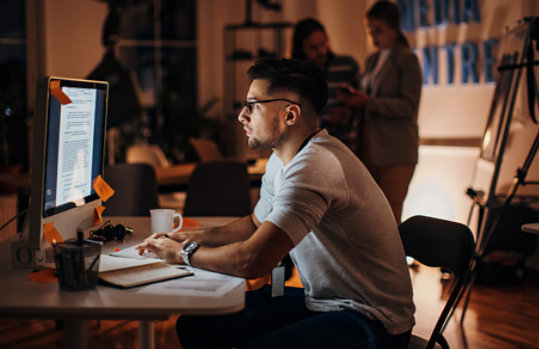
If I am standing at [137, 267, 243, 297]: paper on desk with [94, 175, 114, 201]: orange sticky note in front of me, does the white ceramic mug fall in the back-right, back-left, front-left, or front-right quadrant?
front-right

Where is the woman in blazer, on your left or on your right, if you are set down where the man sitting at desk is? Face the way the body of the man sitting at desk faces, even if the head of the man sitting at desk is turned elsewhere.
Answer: on your right

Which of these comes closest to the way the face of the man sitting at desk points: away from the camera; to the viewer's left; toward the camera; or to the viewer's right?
to the viewer's left

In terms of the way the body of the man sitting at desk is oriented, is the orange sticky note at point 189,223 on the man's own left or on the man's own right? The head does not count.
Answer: on the man's own right

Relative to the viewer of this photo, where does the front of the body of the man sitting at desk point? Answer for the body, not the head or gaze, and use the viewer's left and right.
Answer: facing to the left of the viewer
